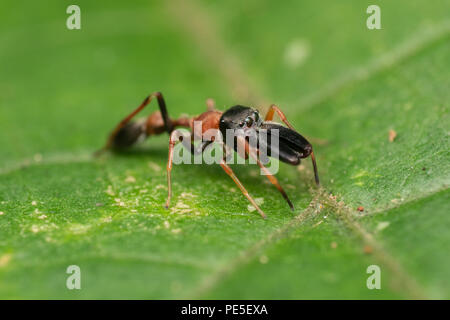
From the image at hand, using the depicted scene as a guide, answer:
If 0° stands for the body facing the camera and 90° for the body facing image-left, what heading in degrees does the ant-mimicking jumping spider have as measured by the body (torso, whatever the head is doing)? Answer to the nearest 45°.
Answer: approximately 315°
